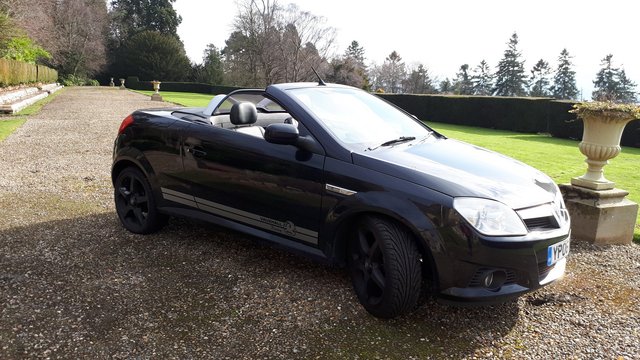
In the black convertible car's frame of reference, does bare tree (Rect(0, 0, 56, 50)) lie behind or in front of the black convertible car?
behind

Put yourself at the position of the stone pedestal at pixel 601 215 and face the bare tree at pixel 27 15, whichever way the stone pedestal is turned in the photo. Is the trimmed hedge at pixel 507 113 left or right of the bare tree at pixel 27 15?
right

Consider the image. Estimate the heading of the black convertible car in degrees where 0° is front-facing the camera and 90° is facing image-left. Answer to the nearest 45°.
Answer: approximately 315°

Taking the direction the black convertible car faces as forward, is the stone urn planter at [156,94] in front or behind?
behind

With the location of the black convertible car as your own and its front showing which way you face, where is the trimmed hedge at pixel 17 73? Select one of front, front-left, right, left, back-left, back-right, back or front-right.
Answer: back

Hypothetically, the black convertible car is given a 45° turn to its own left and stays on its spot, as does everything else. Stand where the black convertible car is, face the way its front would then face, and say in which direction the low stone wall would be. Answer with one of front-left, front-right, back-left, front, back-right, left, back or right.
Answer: back-left

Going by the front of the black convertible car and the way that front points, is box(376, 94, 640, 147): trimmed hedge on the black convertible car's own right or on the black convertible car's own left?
on the black convertible car's own left
